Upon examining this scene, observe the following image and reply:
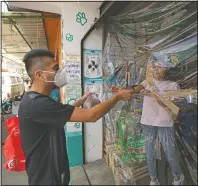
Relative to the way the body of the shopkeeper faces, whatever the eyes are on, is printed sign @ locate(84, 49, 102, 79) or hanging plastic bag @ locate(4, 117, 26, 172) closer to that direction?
the hanging plastic bag

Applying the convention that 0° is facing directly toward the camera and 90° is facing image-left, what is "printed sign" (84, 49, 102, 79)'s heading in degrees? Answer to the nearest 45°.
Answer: approximately 0°

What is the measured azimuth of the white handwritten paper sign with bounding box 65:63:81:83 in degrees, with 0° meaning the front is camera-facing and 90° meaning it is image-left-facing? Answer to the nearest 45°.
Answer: approximately 0°

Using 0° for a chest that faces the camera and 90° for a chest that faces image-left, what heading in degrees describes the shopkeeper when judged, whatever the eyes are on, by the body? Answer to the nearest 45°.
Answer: approximately 45°
